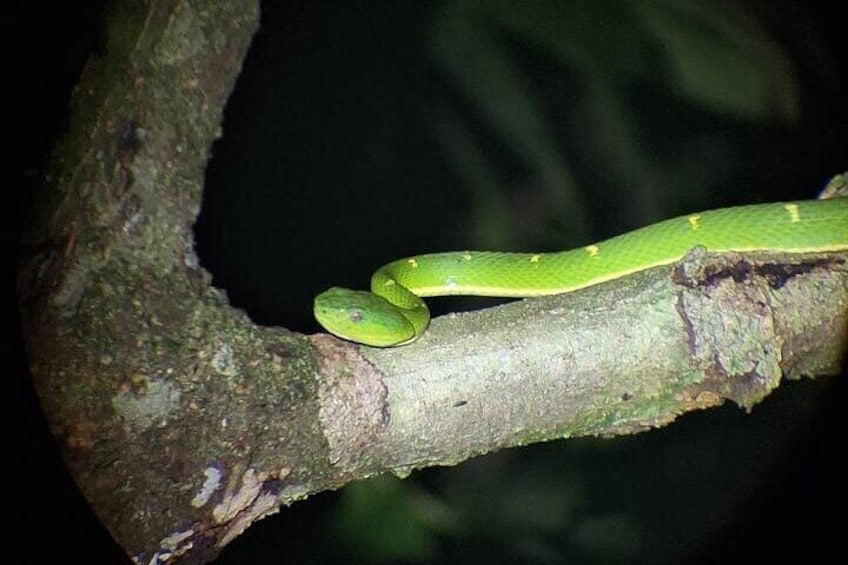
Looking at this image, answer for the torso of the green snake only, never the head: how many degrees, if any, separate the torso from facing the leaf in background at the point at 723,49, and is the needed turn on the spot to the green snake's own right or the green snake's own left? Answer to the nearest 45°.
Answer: approximately 135° to the green snake's own right

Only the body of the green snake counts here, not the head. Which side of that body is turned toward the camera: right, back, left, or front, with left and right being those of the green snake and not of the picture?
left
